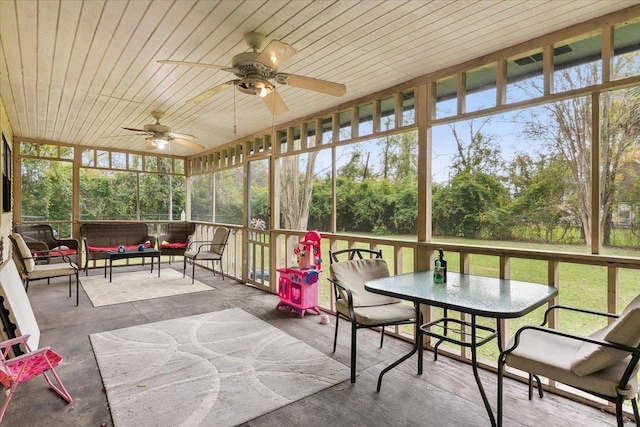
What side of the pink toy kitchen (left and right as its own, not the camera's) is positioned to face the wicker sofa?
right

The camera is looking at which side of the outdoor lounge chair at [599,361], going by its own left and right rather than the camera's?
left

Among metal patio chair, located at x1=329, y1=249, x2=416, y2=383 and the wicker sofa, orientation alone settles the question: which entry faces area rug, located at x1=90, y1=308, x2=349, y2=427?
the wicker sofa

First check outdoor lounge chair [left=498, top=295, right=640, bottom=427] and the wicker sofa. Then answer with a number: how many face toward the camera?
1

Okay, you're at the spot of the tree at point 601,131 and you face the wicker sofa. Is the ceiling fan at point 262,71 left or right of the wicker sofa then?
left

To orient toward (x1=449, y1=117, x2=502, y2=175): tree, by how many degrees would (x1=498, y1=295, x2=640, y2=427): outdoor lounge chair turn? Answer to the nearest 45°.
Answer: approximately 45° to its right

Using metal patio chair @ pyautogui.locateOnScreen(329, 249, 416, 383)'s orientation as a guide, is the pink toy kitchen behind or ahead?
behind

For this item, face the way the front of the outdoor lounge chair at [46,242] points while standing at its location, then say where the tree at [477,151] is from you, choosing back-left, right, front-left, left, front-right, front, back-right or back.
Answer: front

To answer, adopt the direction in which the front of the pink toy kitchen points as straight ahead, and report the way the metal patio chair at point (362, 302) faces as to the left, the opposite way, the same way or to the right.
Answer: to the left

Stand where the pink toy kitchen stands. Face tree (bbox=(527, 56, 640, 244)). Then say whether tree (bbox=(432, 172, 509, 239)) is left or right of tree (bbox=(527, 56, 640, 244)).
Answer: left

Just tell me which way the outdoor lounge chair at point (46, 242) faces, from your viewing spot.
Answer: facing the viewer and to the right of the viewer

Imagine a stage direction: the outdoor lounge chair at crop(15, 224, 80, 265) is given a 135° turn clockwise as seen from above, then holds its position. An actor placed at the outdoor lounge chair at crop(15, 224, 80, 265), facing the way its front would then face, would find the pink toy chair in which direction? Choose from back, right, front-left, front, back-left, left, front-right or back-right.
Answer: left

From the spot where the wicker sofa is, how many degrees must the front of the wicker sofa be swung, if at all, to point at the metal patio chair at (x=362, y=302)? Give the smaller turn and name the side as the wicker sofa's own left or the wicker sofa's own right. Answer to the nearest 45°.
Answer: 0° — it already faces it

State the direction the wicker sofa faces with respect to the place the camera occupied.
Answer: facing the viewer

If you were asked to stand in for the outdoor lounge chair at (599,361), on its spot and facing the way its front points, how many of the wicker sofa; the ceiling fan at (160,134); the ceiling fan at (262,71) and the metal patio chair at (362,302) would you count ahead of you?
4

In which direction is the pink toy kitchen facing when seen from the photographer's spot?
facing the viewer and to the left of the viewer

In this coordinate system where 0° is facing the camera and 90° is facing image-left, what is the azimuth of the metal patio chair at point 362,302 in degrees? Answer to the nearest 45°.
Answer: approximately 315°

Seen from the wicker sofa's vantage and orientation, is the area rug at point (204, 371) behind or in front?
in front

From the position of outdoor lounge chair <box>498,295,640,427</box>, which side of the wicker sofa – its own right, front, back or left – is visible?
front
